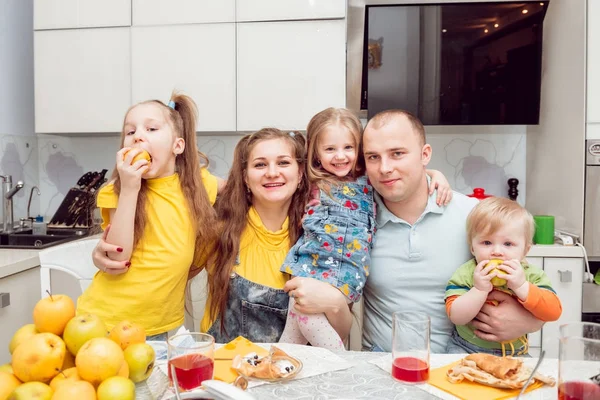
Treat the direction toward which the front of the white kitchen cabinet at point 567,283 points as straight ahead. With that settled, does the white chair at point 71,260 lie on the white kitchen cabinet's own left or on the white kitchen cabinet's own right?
on the white kitchen cabinet's own right

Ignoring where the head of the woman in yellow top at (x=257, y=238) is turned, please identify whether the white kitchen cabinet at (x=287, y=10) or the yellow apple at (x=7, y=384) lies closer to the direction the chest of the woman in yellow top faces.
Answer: the yellow apple

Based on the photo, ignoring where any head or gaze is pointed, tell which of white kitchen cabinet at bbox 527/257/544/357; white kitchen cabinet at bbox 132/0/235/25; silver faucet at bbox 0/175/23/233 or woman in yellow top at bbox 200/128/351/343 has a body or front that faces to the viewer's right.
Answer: the silver faucet

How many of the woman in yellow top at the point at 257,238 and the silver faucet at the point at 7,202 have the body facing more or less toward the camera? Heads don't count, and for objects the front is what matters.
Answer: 1

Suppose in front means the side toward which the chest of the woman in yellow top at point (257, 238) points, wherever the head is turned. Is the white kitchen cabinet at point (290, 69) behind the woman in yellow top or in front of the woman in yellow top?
behind

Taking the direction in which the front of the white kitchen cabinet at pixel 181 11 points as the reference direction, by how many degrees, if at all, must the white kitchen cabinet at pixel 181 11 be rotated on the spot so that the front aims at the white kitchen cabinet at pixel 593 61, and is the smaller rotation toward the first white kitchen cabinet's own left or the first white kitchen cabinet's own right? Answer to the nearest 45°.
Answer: approximately 45° to the first white kitchen cabinet's own left

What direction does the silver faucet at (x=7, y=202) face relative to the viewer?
to the viewer's right

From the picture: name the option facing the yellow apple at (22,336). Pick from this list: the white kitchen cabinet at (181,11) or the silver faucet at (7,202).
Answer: the white kitchen cabinet

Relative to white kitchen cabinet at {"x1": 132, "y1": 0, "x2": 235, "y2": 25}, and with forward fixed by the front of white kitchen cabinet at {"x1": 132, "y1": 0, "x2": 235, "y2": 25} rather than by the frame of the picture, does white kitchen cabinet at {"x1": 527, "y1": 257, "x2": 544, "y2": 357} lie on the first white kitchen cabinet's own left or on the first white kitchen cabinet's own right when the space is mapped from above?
on the first white kitchen cabinet's own left
